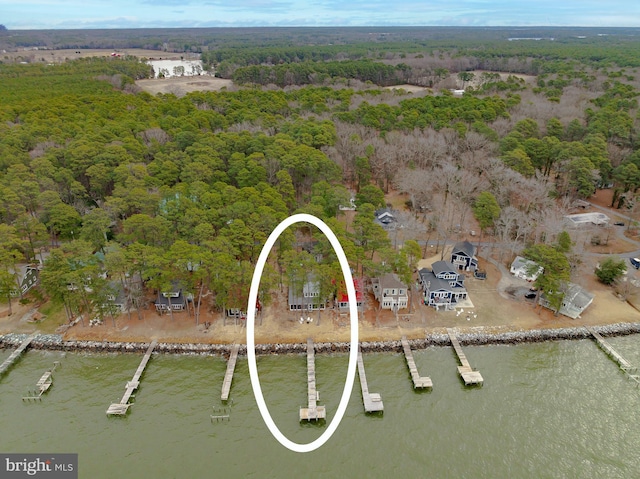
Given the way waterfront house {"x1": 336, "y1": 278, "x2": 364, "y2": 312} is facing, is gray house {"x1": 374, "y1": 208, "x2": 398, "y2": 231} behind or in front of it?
behind

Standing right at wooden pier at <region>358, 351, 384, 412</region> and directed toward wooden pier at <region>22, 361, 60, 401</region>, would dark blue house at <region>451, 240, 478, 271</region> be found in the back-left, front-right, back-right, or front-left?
back-right

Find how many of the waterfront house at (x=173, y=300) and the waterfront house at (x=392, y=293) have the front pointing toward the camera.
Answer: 2

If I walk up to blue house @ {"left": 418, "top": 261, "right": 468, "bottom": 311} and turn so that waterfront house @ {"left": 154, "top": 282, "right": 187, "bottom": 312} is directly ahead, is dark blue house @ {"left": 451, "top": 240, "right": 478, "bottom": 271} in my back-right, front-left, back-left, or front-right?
back-right

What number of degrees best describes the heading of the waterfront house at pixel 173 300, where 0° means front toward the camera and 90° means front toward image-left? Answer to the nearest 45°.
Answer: approximately 0°

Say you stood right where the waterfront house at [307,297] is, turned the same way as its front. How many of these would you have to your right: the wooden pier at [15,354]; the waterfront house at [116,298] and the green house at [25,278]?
3

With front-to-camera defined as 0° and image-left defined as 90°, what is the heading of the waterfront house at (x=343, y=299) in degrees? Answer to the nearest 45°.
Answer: approximately 0°

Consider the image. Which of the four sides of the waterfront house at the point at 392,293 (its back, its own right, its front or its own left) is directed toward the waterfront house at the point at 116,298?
right

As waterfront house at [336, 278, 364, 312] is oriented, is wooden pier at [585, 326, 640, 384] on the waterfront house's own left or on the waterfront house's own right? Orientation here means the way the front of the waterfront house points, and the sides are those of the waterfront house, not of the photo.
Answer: on the waterfront house's own left
